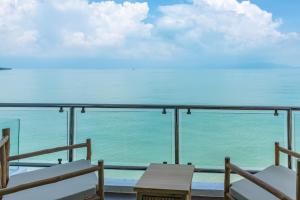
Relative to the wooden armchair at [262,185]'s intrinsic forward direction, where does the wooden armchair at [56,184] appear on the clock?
the wooden armchair at [56,184] is roughly at 10 o'clock from the wooden armchair at [262,185].

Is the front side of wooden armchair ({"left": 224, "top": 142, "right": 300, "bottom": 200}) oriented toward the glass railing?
yes

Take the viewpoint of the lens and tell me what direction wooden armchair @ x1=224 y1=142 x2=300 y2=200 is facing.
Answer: facing away from the viewer and to the left of the viewer

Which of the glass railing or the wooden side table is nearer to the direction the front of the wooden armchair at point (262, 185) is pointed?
the glass railing

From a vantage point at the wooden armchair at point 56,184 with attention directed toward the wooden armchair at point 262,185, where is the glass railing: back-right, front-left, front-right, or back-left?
front-left

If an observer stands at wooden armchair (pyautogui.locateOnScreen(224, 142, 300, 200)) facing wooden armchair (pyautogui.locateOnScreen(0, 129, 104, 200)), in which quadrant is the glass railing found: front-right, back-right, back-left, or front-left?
front-right

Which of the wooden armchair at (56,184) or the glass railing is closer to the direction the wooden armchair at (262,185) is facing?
the glass railing

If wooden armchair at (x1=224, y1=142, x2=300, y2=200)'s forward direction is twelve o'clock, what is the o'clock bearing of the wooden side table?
The wooden side table is roughly at 10 o'clock from the wooden armchair.
